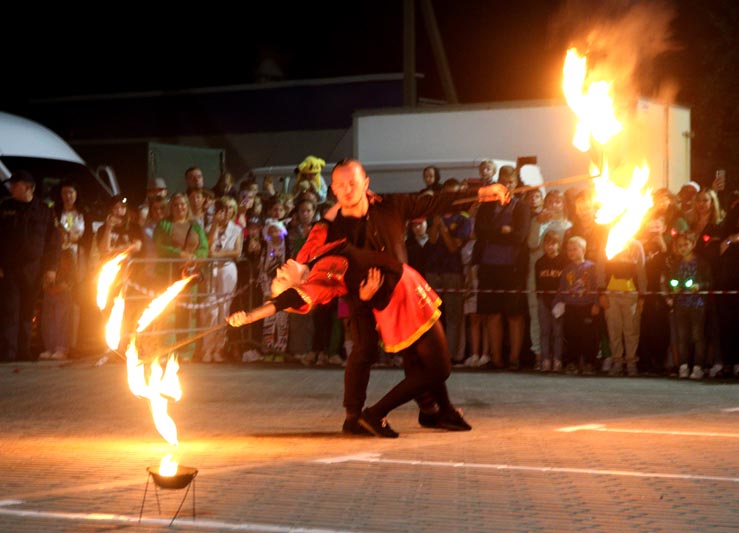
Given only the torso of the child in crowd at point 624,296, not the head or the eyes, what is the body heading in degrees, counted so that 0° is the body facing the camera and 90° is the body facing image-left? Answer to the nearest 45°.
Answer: approximately 0°

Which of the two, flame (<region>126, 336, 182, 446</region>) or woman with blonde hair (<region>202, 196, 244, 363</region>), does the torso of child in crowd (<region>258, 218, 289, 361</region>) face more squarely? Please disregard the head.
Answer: the flame

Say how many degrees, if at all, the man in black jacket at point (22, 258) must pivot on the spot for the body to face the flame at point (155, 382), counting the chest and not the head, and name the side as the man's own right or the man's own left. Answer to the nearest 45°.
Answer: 0° — they already face it

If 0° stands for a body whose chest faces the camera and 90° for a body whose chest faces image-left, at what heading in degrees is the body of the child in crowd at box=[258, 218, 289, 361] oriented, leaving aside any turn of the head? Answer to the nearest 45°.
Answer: approximately 0°
